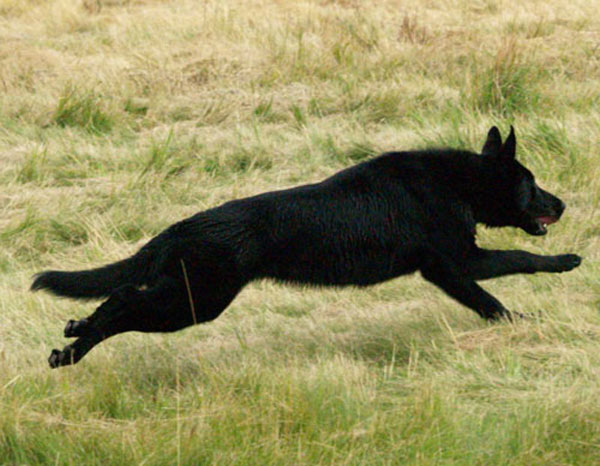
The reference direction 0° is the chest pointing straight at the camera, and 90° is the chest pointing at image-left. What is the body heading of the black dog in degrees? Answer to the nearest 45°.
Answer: approximately 270°
